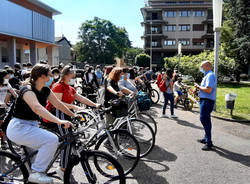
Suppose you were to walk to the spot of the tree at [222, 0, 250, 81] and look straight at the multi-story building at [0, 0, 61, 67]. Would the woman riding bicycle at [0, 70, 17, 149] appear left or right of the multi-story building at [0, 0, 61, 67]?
left

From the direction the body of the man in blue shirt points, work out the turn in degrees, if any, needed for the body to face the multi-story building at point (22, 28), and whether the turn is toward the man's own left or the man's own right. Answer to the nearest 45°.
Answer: approximately 45° to the man's own right

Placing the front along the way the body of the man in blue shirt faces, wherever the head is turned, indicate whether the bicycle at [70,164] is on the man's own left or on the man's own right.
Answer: on the man's own left

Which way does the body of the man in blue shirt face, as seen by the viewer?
to the viewer's left

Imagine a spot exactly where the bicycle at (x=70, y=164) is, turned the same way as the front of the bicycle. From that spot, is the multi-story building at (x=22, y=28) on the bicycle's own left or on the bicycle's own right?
on the bicycle's own left

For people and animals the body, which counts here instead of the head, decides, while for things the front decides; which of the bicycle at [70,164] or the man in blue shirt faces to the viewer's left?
the man in blue shirt

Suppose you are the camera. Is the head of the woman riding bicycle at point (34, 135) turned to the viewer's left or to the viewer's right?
to the viewer's right

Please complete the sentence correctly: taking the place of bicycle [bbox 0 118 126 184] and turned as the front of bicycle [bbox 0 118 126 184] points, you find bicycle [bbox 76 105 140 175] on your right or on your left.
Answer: on your left

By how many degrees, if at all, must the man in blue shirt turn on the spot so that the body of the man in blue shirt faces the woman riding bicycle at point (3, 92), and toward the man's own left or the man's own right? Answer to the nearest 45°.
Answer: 0° — they already face them

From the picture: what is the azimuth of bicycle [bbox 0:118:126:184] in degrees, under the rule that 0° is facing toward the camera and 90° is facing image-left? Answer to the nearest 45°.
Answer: approximately 270°
